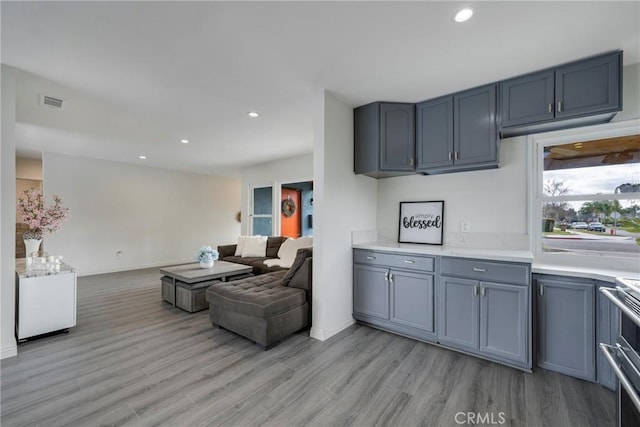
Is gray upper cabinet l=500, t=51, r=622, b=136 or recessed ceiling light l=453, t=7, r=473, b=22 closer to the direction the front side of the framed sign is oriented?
the recessed ceiling light

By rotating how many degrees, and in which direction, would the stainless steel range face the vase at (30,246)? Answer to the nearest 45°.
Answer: approximately 45° to its left

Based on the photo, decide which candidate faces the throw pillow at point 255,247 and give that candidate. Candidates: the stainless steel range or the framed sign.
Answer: the stainless steel range

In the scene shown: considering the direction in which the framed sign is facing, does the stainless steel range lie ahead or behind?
ahead

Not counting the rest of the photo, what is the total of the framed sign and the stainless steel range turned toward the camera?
1

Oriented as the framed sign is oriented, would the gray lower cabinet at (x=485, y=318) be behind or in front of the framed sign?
in front

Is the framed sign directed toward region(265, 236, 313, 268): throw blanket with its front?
no

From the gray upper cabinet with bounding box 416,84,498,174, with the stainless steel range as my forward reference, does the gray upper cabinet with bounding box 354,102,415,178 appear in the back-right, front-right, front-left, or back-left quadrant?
back-right

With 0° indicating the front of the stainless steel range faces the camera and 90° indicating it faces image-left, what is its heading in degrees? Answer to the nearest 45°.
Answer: approximately 90°

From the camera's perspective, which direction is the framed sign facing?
toward the camera

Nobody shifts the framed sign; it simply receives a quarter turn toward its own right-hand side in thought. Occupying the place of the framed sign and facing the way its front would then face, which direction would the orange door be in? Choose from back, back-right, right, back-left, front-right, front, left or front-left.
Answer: front-right

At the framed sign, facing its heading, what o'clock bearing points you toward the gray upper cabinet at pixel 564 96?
The gray upper cabinet is roughly at 10 o'clock from the framed sign.

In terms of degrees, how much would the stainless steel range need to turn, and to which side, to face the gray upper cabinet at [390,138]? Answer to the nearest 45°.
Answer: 0° — it already faces it

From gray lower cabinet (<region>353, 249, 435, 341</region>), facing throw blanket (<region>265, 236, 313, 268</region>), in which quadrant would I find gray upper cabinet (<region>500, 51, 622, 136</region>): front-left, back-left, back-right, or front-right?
back-right

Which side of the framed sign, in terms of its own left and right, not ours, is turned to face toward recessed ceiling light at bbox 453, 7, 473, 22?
front

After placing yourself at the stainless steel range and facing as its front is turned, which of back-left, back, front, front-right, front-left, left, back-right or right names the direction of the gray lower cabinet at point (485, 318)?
front-right

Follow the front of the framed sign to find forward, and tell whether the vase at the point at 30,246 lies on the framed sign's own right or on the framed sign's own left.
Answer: on the framed sign's own right

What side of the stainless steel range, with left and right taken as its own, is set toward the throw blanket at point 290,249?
front
